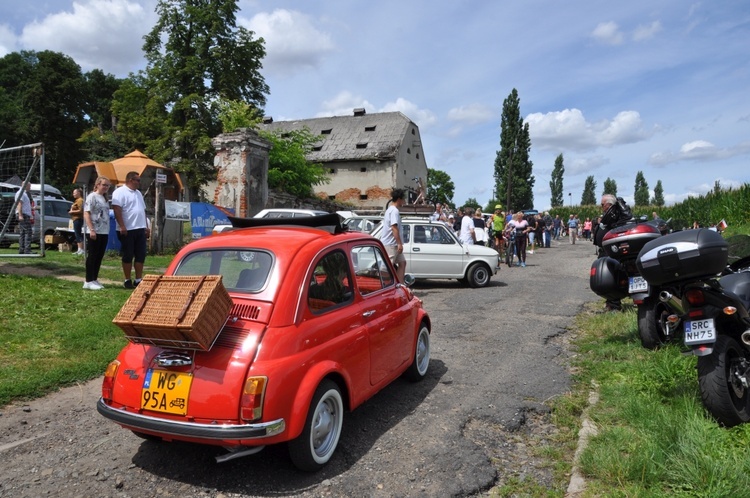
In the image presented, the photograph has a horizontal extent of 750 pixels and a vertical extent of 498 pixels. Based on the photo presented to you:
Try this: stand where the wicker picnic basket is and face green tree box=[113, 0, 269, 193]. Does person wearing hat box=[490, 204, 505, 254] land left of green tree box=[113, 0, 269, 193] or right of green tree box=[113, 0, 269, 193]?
right

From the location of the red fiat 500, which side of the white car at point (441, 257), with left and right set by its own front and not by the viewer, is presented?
right

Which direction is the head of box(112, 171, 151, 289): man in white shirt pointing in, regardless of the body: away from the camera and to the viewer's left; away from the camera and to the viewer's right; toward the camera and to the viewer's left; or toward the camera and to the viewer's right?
toward the camera and to the viewer's right

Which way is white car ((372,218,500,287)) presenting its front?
to the viewer's right

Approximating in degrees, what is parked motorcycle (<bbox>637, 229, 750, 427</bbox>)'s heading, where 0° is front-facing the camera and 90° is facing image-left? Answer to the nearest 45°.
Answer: approximately 225°

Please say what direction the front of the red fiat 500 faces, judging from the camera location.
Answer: facing away from the viewer and to the right of the viewer

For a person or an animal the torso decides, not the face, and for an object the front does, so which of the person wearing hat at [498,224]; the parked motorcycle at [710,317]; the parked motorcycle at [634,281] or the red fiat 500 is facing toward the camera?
the person wearing hat

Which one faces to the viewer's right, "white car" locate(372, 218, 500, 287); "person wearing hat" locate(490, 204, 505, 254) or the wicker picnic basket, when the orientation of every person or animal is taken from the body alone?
the white car

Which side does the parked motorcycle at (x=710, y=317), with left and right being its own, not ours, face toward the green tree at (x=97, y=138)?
left

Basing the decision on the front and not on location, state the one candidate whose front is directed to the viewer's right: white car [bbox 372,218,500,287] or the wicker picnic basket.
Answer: the white car
